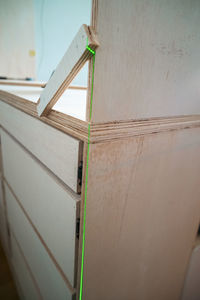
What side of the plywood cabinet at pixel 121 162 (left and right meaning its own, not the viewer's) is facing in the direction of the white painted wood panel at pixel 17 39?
right

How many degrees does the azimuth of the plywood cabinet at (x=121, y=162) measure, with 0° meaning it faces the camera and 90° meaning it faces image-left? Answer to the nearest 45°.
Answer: approximately 45°

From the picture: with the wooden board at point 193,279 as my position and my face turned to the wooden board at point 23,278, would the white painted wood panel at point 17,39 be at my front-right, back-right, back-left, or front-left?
front-right
